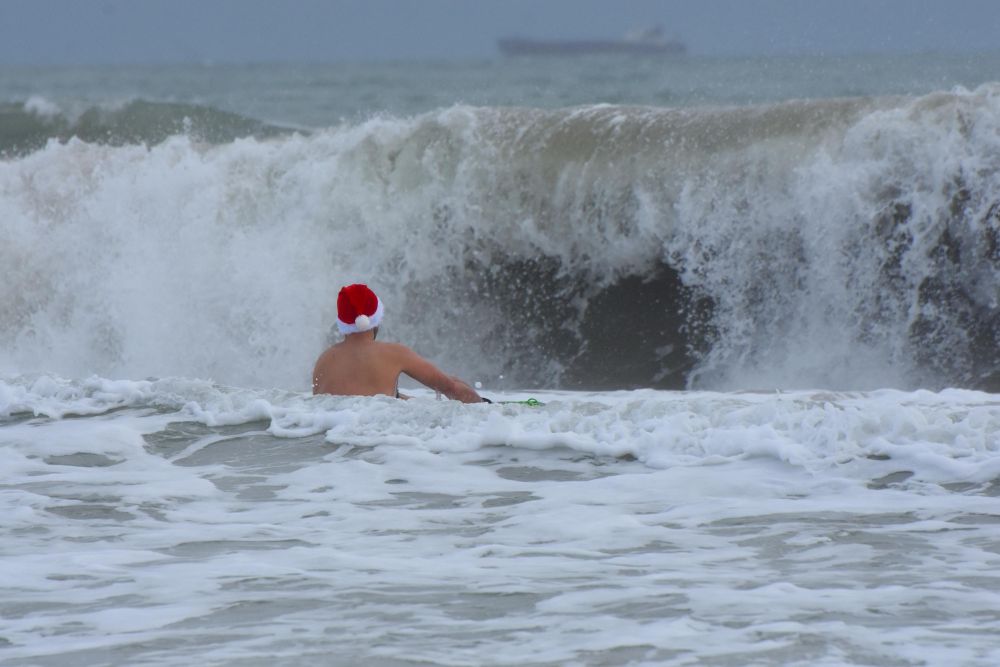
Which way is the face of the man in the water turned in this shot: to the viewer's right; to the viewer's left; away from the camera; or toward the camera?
away from the camera

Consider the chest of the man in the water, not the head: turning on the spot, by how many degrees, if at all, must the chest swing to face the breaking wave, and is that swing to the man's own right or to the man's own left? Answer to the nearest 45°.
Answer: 0° — they already face it

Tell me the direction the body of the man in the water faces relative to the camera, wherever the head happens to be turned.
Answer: away from the camera
